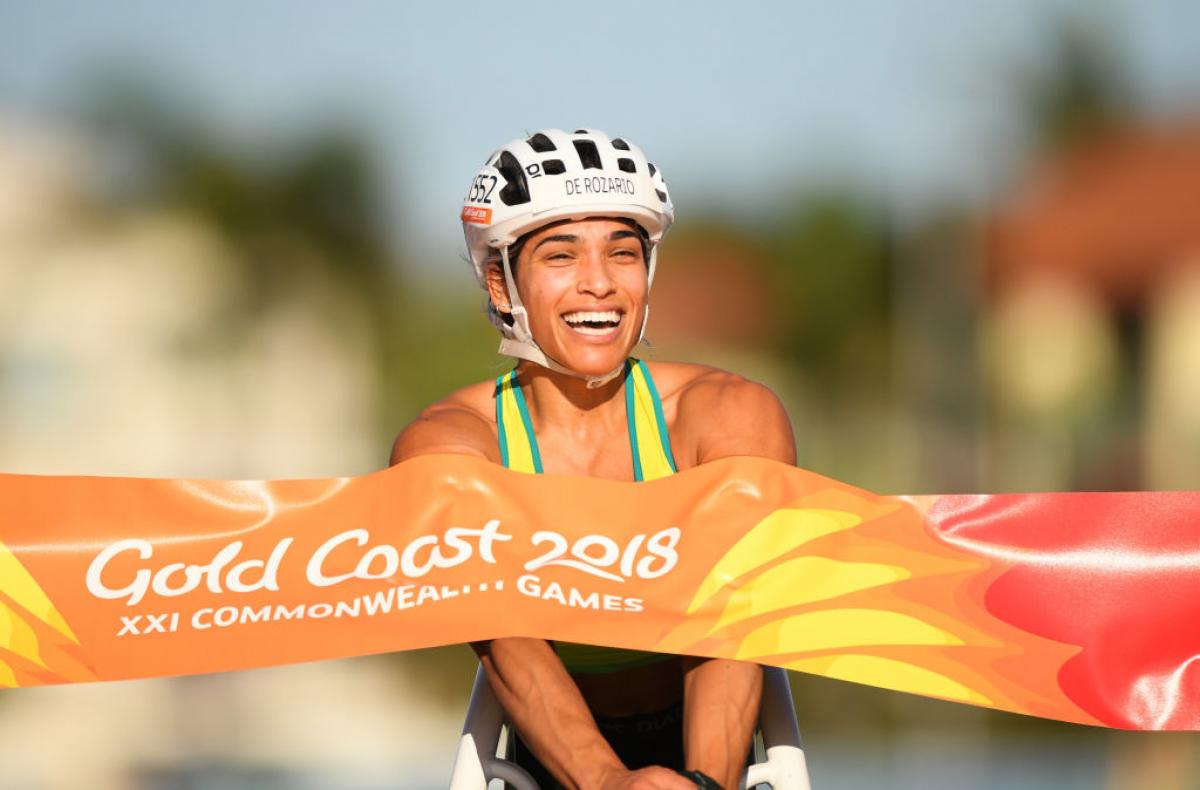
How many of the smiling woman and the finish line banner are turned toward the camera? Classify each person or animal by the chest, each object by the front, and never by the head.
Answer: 2

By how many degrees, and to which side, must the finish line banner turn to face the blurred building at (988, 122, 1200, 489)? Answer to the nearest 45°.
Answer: approximately 135° to its left

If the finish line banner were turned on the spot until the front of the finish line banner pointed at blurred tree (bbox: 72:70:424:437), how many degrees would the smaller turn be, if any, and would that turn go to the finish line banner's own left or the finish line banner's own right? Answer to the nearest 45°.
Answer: approximately 180°

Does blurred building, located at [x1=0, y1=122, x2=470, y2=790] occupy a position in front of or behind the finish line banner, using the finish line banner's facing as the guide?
behind

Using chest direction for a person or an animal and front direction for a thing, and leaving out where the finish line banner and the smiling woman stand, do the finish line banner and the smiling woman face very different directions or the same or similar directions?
same or similar directions

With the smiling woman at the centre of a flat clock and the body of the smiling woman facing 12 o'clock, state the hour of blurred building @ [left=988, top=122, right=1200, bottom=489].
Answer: The blurred building is roughly at 7 o'clock from the smiling woman.

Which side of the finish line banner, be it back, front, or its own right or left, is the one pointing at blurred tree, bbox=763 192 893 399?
back

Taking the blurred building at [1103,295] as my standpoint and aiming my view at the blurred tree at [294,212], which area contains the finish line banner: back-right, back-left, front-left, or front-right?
front-left

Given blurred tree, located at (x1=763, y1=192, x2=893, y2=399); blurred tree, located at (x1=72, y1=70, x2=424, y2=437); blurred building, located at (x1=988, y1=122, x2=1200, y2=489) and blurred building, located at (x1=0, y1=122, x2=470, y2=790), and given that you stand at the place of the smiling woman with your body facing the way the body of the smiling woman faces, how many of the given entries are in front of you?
0

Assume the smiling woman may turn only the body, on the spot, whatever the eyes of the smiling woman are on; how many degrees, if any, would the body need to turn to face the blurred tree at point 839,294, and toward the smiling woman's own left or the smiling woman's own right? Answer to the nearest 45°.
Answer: approximately 180°

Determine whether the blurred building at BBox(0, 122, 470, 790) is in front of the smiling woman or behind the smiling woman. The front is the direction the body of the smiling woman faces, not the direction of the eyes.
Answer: behind

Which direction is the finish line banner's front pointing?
toward the camera
